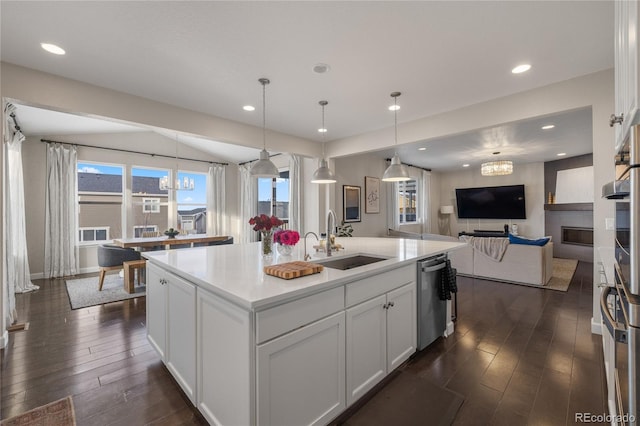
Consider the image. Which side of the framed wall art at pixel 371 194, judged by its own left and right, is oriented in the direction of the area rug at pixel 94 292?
right

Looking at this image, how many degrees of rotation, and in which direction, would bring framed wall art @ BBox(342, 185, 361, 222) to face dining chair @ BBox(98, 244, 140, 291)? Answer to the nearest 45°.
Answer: approximately 90° to its right

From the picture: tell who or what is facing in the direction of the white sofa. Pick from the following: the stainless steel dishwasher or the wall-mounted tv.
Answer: the wall-mounted tv

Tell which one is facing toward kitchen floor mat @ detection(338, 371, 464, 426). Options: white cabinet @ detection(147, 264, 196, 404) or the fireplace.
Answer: the fireplace

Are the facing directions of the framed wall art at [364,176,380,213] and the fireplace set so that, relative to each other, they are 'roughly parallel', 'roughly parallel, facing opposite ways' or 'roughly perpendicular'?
roughly perpendicular

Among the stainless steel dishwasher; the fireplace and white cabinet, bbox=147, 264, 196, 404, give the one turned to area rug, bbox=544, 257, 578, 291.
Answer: the fireplace

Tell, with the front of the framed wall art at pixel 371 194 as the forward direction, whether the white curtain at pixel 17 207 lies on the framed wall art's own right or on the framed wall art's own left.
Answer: on the framed wall art's own right

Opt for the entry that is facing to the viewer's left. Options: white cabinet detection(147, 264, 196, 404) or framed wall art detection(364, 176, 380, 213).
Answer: the white cabinet
